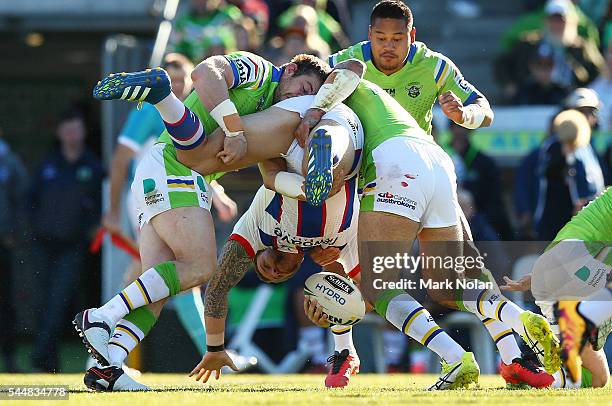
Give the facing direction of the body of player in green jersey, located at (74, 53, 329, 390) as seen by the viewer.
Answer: to the viewer's right

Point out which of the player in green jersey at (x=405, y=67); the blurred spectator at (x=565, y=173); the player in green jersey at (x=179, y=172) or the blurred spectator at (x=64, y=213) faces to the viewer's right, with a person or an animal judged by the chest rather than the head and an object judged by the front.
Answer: the player in green jersey at (x=179, y=172)

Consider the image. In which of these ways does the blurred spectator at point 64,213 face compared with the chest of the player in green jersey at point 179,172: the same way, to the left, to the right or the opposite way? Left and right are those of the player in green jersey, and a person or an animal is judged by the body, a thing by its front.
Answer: to the right

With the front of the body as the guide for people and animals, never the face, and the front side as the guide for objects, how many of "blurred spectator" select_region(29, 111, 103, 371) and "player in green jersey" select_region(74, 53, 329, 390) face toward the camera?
1

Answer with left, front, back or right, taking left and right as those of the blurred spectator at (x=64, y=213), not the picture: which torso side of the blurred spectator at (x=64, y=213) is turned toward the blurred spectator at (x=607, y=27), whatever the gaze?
left
